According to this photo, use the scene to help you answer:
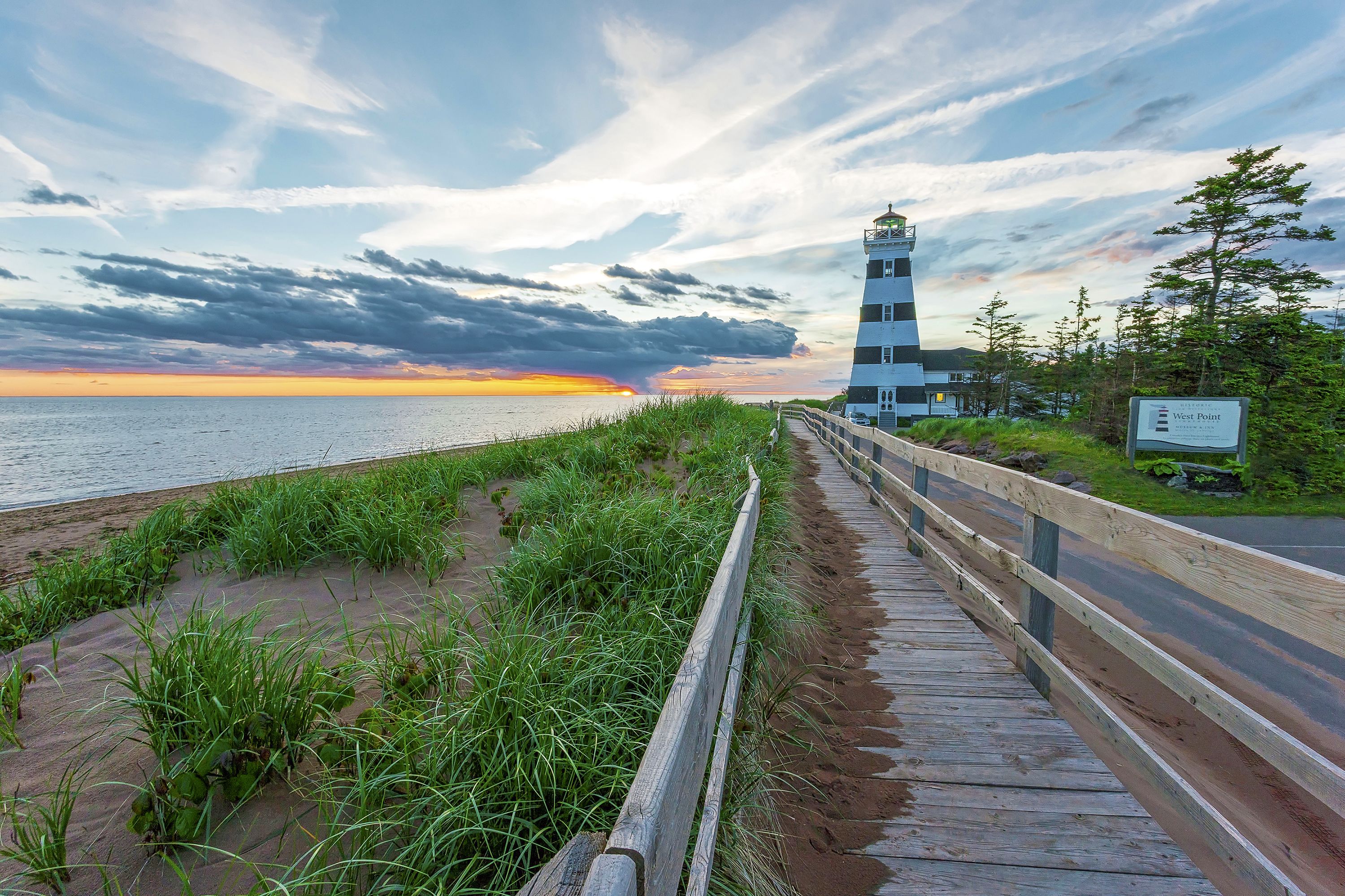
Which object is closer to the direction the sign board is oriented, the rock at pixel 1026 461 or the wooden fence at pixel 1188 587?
the wooden fence

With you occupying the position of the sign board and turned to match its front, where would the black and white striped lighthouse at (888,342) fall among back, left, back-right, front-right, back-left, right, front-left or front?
back-right

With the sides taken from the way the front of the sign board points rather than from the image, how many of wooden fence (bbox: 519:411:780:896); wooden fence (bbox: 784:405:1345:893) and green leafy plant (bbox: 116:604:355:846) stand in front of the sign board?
3

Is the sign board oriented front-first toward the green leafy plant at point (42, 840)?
yes

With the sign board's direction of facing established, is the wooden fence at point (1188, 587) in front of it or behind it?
in front

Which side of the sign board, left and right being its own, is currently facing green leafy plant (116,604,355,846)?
front

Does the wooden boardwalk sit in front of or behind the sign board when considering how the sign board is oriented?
in front

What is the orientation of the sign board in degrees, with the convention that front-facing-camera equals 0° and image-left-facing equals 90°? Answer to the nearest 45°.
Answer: approximately 0°
